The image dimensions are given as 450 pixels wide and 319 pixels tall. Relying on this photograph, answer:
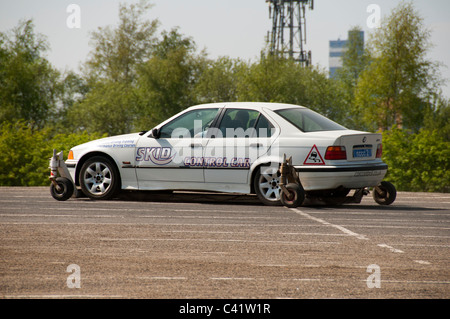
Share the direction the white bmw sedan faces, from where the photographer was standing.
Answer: facing away from the viewer and to the left of the viewer

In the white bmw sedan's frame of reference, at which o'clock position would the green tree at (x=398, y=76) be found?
The green tree is roughly at 2 o'clock from the white bmw sedan.
